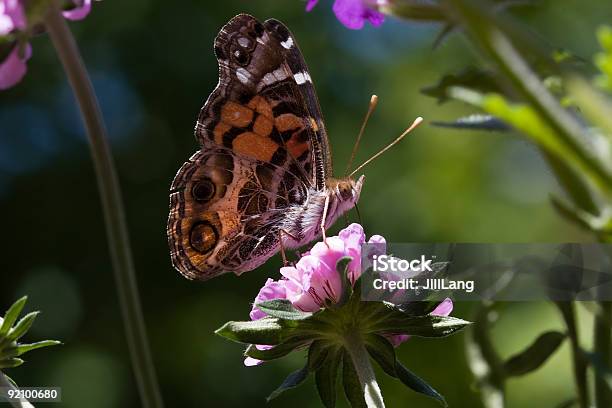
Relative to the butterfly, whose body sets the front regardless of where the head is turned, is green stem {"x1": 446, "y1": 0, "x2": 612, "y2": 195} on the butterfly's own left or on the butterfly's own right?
on the butterfly's own left

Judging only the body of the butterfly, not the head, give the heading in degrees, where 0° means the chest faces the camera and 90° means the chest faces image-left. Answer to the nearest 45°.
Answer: approximately 270°

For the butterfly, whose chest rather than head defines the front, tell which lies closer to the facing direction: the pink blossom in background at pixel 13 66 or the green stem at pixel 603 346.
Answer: the green stem
